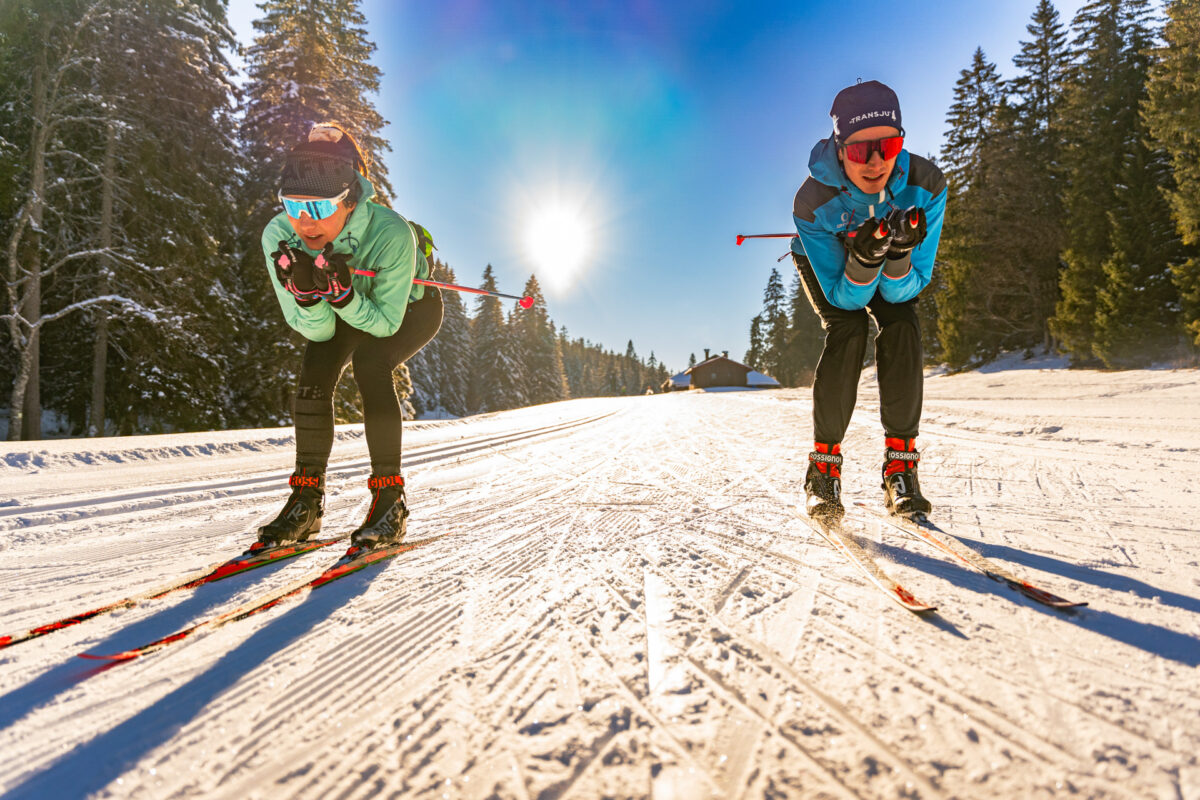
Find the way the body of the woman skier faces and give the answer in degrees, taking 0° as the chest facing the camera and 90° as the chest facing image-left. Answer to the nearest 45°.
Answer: approximately 45°

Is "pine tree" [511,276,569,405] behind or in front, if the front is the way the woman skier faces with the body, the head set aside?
behind

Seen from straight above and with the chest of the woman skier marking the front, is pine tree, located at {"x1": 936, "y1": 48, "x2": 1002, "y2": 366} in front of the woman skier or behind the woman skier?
behind

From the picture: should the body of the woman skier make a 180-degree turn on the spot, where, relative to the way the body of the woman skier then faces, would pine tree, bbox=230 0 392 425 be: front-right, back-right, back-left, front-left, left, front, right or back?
front-left

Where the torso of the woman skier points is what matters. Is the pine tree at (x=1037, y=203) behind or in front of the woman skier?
behind

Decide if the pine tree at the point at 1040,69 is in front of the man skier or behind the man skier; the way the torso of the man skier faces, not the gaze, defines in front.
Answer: behind

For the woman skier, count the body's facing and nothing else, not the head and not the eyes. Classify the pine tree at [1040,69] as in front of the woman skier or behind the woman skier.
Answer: behind
